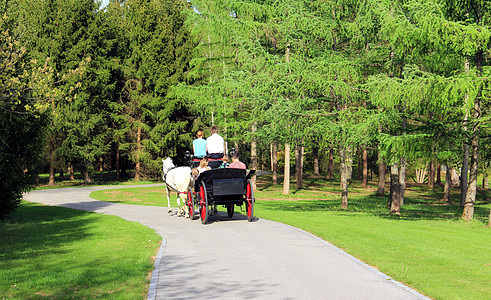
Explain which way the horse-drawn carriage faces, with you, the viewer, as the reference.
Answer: facing away from the viewer and to the left of the viewer
